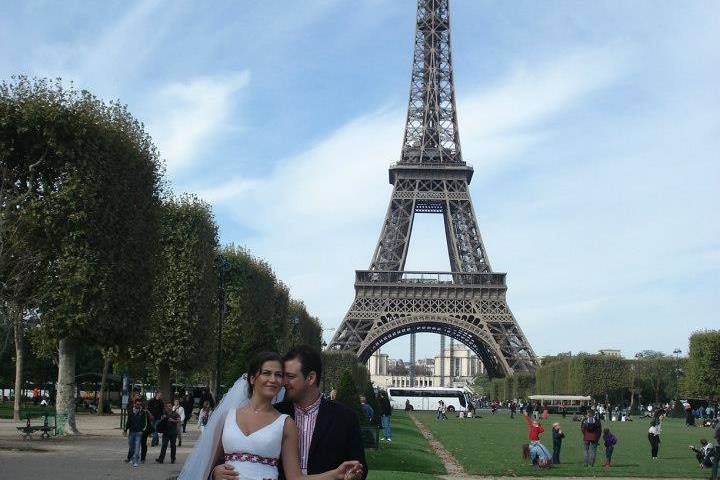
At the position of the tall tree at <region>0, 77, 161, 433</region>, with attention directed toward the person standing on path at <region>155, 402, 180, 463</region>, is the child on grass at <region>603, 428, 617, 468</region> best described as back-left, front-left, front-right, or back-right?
front-left

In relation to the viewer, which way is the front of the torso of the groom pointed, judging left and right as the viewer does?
facing the viewer and to the left of the viewer

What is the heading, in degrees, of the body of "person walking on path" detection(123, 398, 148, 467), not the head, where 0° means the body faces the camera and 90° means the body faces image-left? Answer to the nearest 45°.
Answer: approximately 0°

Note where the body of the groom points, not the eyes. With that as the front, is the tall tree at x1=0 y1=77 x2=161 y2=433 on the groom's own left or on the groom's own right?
on the groom's own right

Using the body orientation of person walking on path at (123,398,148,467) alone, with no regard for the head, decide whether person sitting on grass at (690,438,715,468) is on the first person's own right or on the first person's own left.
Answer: on the first person's own left

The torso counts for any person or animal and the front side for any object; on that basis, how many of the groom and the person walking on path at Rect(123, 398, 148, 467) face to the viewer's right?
0

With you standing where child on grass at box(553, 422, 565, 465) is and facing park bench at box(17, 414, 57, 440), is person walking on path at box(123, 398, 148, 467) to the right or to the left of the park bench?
left

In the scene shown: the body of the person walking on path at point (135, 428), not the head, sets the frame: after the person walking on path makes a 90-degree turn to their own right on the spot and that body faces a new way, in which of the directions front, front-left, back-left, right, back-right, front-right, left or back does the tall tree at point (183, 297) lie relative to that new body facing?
right

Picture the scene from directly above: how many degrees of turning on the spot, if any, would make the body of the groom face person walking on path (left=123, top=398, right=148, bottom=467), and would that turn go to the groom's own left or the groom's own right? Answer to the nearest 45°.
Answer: approximately 135° to the groom's own right

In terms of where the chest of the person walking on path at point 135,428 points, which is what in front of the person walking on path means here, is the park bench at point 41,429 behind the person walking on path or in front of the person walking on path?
behind

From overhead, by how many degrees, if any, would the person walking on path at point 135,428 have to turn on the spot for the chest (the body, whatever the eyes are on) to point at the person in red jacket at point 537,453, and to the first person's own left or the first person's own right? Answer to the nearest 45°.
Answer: approximately 90° to the first person's own left

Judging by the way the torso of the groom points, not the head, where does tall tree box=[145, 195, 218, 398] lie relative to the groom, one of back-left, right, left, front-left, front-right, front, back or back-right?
back-right

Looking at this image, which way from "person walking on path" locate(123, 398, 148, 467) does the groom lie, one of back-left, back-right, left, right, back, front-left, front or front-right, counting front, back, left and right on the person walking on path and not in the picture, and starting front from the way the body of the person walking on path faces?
front

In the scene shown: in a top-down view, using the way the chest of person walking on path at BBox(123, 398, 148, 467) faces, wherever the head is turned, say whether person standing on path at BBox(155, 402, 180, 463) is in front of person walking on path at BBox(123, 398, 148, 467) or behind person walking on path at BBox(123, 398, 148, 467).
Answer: behind

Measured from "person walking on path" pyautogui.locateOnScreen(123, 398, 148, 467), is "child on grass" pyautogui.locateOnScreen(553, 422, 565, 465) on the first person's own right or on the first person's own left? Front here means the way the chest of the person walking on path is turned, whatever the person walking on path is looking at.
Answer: on the first person's own left
